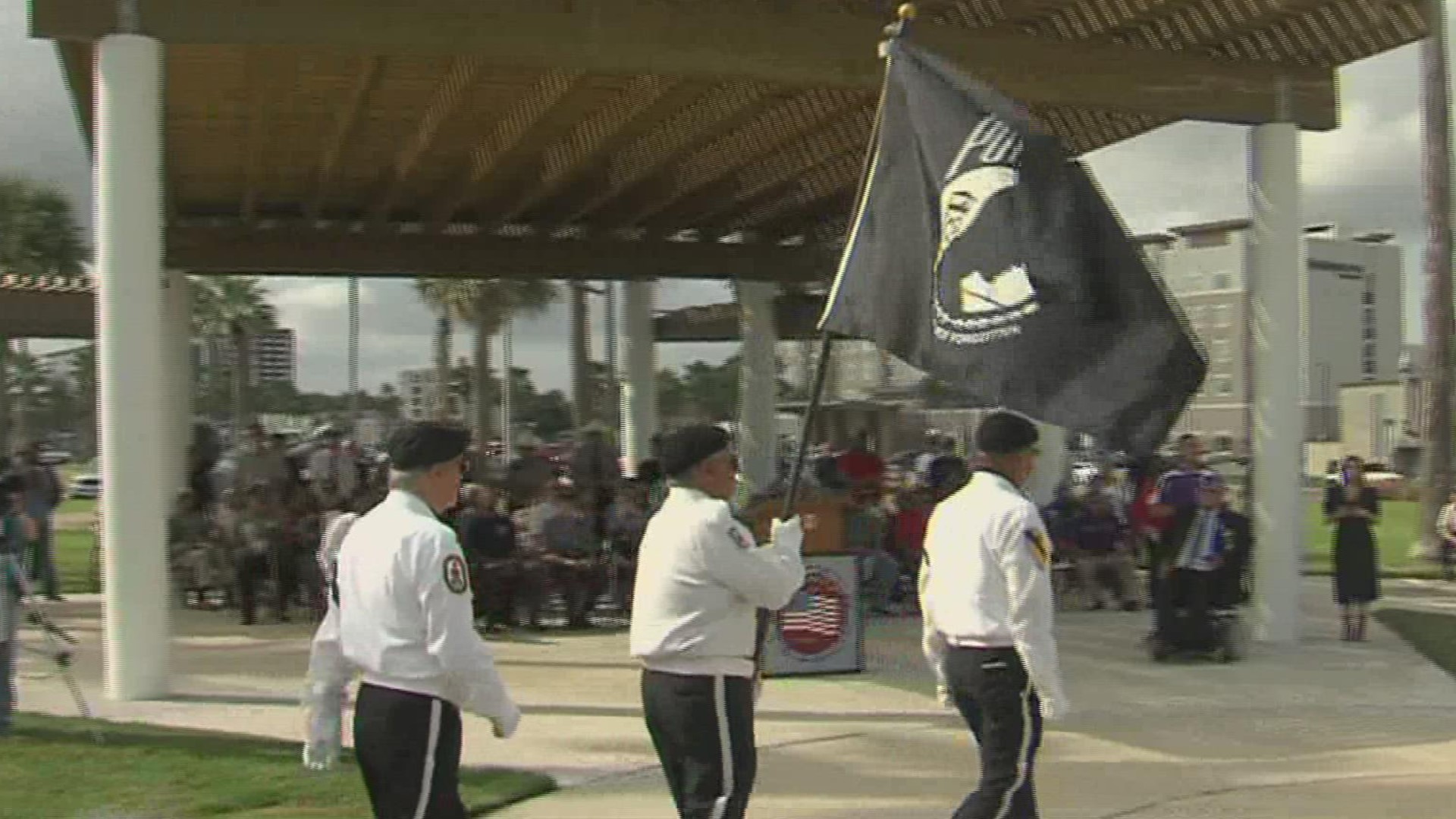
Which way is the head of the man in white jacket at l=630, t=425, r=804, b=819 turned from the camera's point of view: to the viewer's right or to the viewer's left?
to the viewer's right

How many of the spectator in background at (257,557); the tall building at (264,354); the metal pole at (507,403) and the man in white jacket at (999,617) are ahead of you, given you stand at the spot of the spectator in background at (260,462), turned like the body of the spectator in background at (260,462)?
2

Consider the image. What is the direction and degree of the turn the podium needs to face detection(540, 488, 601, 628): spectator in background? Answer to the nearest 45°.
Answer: approximately 135° to its right

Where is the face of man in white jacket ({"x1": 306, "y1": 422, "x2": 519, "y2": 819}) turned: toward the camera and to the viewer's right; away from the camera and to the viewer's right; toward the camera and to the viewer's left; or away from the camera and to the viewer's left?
away from the camera and to the viewer's right

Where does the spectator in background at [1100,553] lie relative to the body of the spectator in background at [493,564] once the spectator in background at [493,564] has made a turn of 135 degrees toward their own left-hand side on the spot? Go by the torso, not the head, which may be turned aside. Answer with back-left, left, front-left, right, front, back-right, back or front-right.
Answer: front-right
